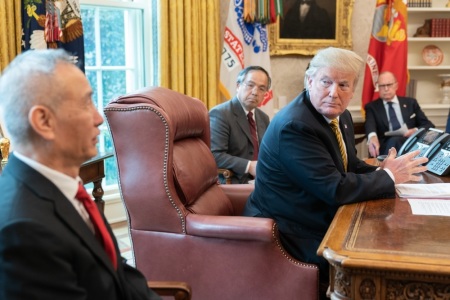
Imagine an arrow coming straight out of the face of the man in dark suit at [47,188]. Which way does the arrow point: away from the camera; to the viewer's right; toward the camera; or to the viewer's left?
to the viewer's right

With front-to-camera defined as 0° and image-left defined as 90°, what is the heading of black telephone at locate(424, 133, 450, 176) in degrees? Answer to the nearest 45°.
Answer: approximately 45°

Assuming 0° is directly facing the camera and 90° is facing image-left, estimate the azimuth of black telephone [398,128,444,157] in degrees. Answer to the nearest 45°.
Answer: approximately 45°

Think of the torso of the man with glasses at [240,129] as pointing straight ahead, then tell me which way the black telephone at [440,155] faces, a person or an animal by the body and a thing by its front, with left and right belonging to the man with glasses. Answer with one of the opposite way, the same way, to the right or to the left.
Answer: to the right

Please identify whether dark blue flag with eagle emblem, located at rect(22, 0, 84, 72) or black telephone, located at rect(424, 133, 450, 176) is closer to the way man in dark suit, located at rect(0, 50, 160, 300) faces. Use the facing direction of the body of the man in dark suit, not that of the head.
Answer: the black telephone

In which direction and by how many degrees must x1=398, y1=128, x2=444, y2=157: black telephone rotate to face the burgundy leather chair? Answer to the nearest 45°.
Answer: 0° — it already faces it
